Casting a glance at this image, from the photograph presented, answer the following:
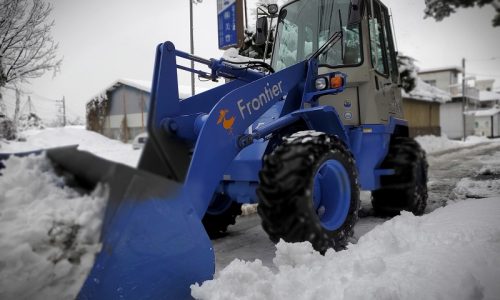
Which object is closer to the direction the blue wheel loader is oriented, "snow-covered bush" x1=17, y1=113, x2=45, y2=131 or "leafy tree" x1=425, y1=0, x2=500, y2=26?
the snow-covered bush

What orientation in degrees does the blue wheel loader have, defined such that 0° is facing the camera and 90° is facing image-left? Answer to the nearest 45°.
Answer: approximately 45°
